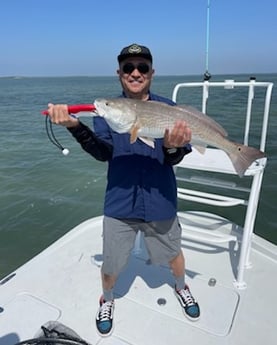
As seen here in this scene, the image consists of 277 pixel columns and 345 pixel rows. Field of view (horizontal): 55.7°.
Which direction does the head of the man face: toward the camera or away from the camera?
toward the camera

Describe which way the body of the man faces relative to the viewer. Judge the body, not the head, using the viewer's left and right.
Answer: facing the viewer
